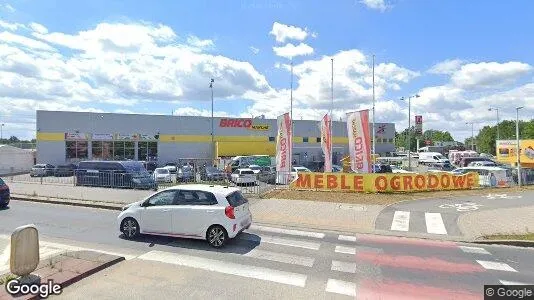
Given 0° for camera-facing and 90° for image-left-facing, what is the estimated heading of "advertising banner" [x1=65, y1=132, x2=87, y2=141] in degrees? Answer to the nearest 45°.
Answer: approximately 0°

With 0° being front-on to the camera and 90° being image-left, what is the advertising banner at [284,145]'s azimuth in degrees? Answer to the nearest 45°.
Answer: approximately 0°

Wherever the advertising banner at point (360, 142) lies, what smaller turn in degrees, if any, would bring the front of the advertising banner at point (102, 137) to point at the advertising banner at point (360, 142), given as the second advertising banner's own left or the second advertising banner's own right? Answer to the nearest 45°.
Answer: approximately 45° to the second advertising banner's own left

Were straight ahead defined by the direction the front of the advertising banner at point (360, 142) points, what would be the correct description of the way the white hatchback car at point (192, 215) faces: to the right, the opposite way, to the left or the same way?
to the right

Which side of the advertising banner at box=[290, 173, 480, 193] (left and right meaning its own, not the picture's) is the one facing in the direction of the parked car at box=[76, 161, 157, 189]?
right

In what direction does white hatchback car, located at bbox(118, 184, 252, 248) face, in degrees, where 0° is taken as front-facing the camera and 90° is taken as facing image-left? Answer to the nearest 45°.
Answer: approximately 135°
